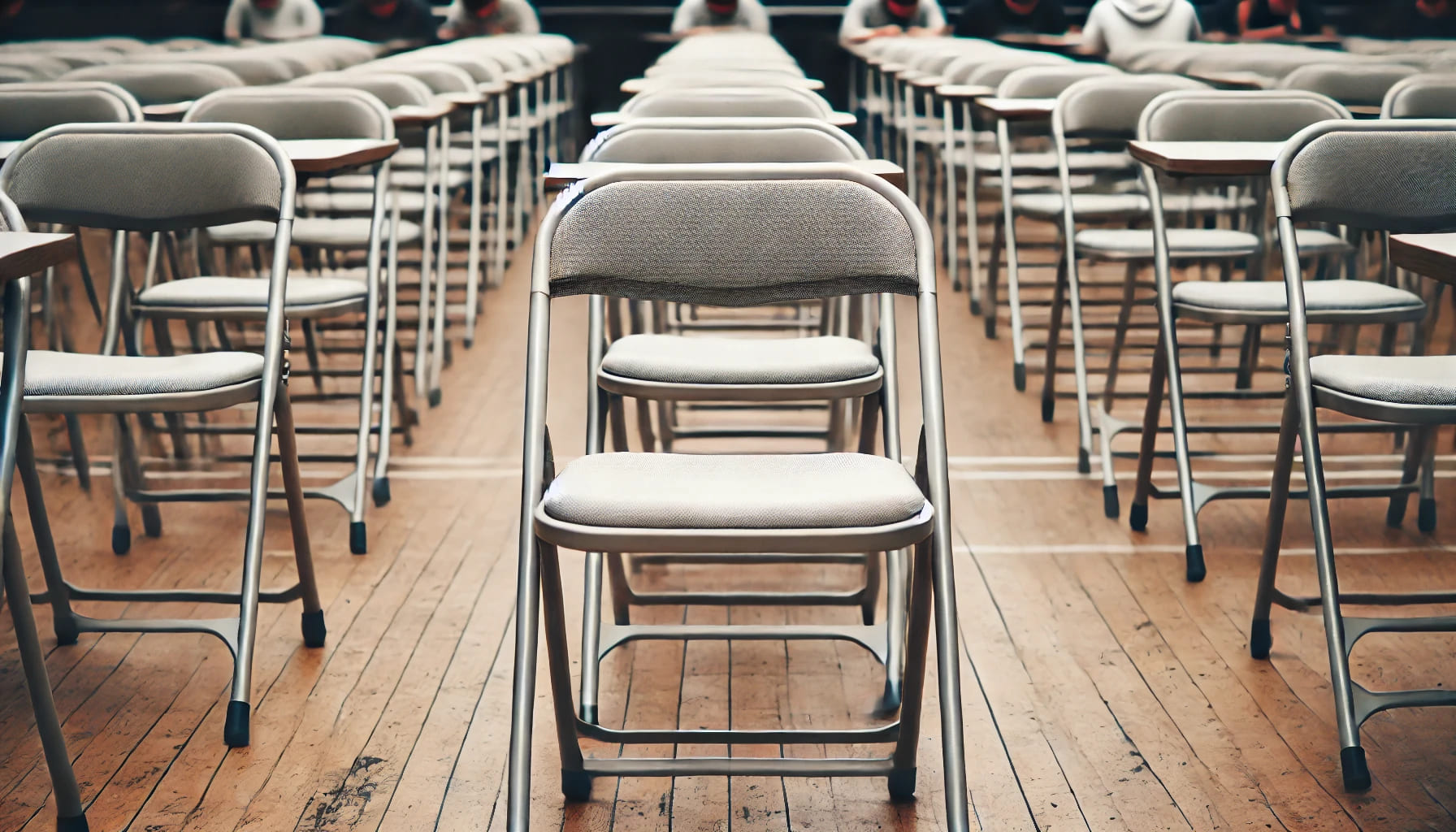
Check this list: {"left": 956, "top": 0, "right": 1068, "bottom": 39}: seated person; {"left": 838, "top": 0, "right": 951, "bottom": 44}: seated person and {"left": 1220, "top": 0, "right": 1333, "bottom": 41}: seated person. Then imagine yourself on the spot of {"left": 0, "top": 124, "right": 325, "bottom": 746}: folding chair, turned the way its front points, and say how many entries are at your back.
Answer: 3

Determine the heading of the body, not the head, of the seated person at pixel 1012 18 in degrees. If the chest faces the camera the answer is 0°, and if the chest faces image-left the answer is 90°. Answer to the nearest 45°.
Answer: approximately 0°

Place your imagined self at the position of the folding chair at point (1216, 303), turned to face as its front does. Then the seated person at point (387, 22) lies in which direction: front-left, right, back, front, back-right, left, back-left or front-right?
back

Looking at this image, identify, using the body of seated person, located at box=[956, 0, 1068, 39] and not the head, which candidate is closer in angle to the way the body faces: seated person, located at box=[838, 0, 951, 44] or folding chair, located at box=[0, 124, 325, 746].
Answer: the folding chair

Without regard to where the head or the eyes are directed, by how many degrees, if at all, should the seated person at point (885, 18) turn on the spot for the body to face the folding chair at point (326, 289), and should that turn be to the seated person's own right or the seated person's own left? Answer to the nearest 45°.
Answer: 0° — they already face it

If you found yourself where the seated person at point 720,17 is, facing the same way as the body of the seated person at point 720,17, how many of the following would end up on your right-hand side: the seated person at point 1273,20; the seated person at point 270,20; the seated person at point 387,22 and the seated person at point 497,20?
3

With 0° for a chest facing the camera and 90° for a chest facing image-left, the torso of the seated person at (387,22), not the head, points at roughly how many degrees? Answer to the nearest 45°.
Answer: approximately 0°
